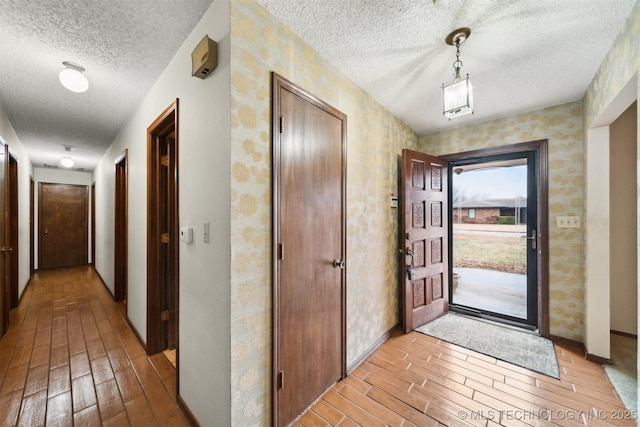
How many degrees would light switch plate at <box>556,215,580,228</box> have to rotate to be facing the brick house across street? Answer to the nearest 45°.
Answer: approximately 135° to its right

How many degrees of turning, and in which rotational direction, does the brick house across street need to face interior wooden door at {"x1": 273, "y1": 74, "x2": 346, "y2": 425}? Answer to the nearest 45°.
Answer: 0° — it already faces it

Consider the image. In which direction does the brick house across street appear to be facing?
toward the camera

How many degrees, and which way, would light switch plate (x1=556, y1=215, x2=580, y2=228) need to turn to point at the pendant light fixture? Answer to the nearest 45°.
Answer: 0° — it already faces it

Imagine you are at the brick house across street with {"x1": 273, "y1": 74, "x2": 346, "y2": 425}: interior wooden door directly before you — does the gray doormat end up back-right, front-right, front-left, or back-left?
front-left

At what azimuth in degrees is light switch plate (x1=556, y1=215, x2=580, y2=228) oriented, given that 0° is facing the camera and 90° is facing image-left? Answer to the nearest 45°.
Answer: approximately 0°

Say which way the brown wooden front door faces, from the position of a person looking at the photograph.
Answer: facing the viewer and to the right of the viewer

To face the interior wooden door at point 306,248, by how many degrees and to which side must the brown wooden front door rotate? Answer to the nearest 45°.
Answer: approximately 90° to its right

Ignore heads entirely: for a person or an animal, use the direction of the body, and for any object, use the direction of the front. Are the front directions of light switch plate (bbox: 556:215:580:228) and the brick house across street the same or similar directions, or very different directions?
same or similar directions

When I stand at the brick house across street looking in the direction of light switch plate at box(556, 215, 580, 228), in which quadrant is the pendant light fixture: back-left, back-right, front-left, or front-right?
front-right

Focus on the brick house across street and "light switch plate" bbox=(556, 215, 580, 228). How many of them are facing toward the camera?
2

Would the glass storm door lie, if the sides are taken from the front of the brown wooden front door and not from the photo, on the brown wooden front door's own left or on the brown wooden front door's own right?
on the brown wooden front door's own left

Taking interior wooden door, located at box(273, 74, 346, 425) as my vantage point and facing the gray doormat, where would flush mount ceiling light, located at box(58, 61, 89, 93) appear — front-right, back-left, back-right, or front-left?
back-left

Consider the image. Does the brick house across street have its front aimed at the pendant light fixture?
yes
